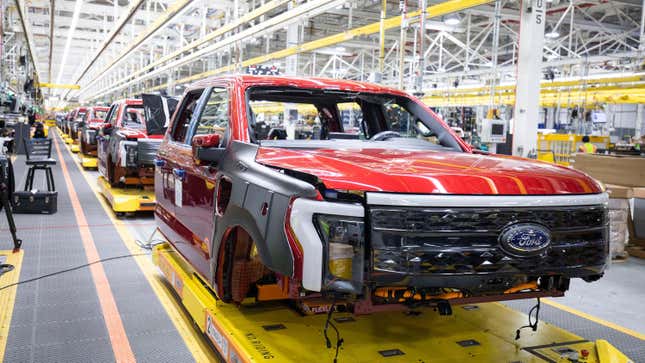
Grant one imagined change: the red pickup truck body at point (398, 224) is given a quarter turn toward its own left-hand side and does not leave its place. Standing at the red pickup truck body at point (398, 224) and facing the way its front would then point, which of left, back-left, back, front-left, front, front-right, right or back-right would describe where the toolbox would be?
left

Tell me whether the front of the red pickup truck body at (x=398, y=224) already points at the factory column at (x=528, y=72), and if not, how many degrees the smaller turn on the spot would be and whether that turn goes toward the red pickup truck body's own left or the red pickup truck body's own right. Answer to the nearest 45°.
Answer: approximately 135° to the red pickup truck body's own left

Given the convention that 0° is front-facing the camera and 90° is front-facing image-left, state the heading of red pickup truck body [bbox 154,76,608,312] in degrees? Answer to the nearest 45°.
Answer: approximately 315°

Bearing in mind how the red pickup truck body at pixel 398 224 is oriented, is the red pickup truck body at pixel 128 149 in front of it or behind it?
behind

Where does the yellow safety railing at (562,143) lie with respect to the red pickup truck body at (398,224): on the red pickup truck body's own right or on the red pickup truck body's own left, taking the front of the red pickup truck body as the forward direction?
on the red pickup truck body's own left

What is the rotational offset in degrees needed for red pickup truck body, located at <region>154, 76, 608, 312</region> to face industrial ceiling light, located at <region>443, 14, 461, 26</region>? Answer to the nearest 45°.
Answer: approximately 135° to its left
